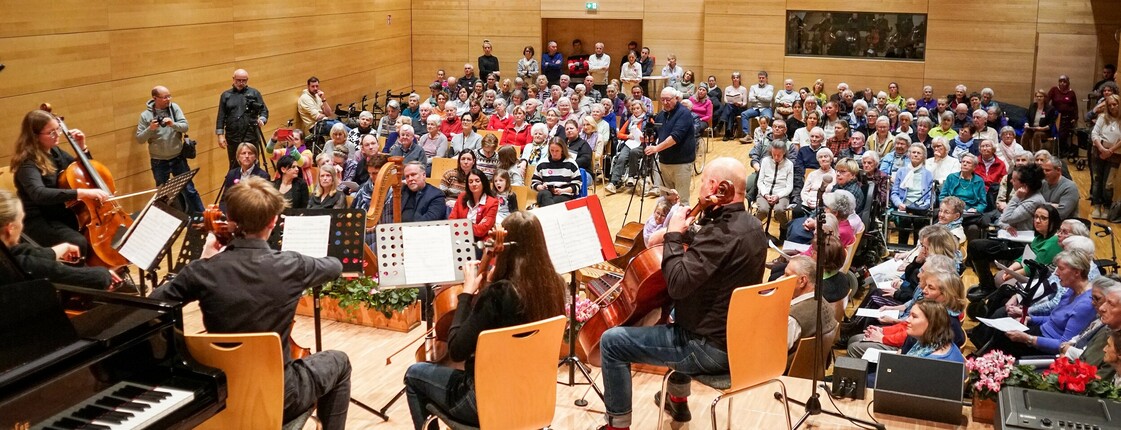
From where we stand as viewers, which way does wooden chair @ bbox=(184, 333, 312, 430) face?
facing away from the viewer

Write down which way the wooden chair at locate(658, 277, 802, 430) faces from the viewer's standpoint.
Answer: facing away from the viewer and to the left of the viewer

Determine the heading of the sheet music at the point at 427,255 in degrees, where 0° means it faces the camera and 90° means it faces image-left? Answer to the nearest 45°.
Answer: approximately 0°

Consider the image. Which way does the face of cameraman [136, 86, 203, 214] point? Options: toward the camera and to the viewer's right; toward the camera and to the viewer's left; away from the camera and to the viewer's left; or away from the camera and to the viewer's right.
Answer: toward the camera and to the viewer's right

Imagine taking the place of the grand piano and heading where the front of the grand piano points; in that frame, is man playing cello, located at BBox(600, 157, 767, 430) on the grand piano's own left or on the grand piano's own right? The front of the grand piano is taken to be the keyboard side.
on the grand piano's own left

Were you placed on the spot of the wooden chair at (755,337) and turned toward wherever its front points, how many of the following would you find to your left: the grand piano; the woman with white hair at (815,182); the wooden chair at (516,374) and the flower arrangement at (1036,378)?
2

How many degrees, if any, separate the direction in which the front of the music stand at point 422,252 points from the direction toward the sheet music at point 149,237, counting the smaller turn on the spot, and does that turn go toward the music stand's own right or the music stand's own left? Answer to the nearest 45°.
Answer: approximately 90° to the music stand's own right

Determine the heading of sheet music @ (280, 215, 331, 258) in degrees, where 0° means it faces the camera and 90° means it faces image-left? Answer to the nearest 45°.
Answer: approximately 0°

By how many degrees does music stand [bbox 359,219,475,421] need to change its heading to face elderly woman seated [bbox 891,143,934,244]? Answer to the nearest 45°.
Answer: approximately 135° to its left
